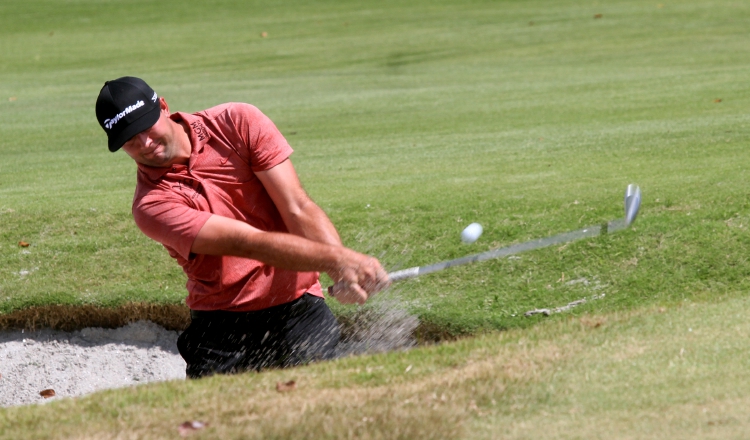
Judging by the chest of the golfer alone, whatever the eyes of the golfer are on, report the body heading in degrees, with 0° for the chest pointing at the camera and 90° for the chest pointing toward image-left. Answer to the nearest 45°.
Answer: approximately 0°
